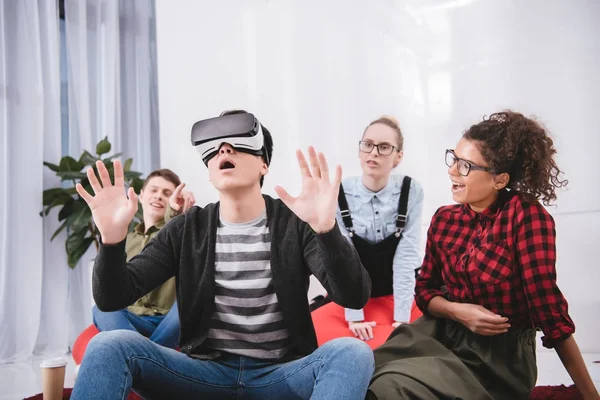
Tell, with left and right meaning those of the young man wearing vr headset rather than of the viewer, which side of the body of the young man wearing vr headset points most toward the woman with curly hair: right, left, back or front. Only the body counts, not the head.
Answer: left

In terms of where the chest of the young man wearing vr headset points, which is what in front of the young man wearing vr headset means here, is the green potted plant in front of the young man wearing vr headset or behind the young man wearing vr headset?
behind

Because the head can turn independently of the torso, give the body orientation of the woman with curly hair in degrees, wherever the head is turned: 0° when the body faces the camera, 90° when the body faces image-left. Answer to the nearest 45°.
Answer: approximately 45°

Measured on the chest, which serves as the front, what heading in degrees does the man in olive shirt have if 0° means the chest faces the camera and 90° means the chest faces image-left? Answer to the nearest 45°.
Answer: approximately 0°

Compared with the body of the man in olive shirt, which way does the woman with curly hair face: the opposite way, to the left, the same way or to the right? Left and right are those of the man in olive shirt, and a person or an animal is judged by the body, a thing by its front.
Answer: to the right

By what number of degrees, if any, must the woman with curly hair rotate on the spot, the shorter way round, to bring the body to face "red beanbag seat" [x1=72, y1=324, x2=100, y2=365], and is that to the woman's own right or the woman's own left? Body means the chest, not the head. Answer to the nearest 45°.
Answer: approximately 45° to the woman's own right

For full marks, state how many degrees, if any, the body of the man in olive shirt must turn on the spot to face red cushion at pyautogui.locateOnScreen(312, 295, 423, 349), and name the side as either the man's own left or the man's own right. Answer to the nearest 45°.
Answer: approximately 45° to the man's own left

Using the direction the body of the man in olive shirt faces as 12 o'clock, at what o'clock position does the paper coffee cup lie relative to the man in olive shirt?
The paper coffee cup is roughly at 1 o'clock from the man in olive shirt.
